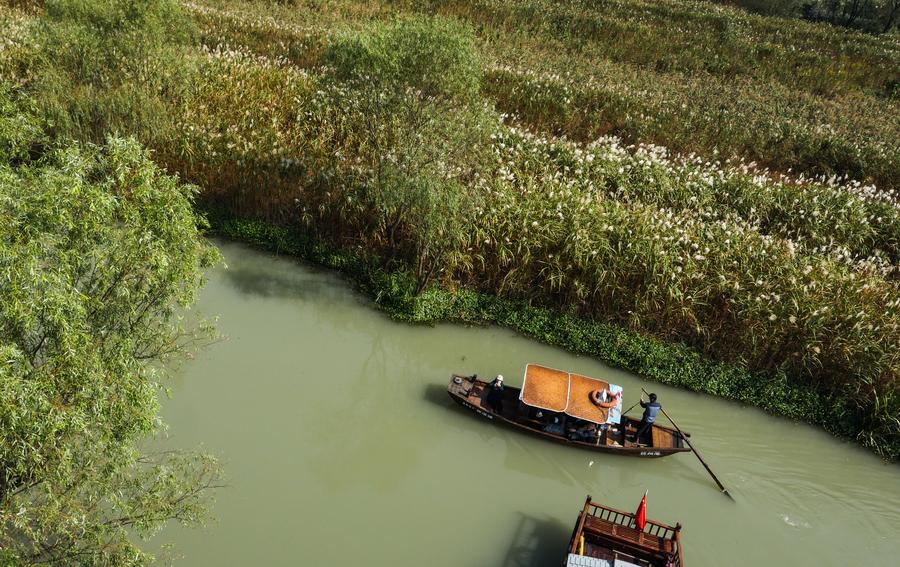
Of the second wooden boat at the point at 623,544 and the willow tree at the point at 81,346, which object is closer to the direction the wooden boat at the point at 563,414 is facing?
the willow tree

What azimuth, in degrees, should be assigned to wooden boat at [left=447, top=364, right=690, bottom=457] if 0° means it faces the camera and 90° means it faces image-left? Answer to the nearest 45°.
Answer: approximately 90°

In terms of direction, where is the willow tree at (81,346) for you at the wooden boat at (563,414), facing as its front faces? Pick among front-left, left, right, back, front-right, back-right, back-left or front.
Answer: front-left

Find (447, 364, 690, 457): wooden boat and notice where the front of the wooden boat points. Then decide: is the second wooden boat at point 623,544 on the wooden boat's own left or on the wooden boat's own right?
on the wooden boat's own left
